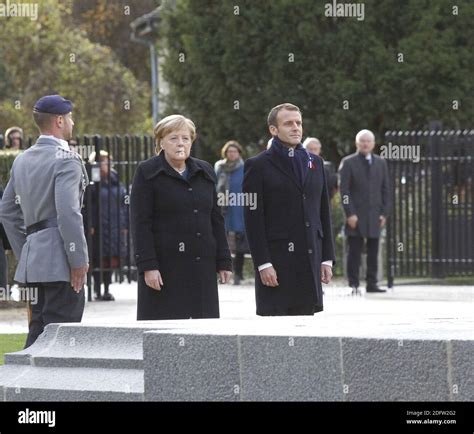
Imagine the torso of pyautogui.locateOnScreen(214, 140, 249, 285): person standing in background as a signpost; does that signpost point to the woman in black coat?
yes

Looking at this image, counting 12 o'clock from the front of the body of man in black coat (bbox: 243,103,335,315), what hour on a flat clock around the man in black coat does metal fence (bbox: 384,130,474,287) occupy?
The metal fence is roughly at 8 o'clock from the man in black coat.

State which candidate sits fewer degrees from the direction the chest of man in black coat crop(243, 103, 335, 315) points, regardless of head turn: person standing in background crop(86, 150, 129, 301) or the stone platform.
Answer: the stone platform

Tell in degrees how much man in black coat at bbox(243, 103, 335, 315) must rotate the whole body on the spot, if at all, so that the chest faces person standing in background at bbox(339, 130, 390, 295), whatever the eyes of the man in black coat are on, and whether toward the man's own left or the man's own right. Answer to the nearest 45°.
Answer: approximately 135° to the man's own left

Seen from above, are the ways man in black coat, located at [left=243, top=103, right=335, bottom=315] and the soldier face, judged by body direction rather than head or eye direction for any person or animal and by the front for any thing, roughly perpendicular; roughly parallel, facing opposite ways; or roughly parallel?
roughly perpendicular

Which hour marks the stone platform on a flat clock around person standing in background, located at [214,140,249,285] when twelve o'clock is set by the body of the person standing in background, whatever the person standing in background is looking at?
The stone platform is roughly at 12 o'clock from the person standing in background.

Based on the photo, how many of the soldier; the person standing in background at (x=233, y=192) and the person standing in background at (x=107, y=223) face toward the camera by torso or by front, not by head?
2
